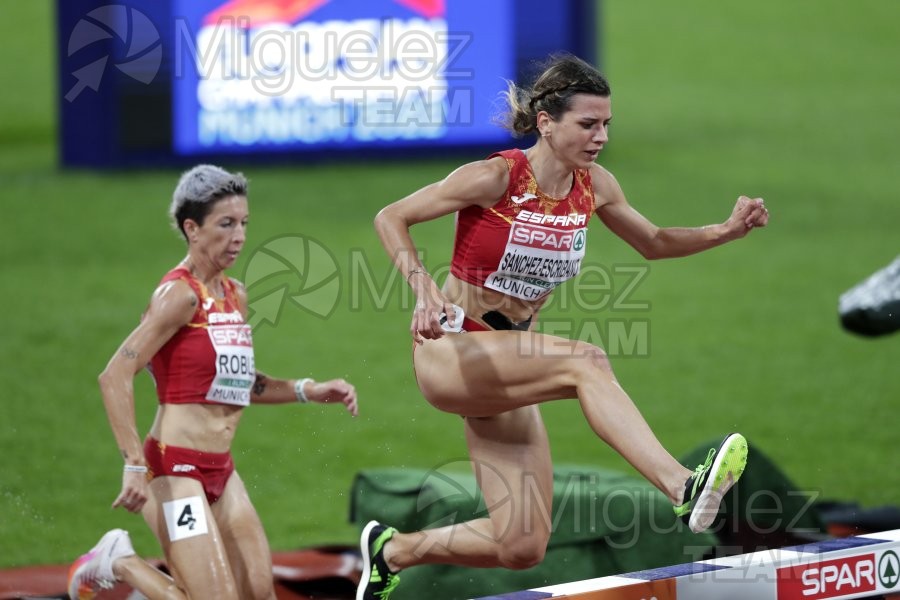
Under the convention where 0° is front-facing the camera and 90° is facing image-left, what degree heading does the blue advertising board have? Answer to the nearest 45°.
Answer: approximately 0°

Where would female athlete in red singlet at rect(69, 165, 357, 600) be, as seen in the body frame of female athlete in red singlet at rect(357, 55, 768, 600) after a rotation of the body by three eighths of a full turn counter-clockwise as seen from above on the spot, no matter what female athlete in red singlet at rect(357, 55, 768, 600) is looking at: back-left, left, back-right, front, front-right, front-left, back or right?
left

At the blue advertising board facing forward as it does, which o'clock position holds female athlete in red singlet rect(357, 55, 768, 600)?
The female athlete in red singlet is roughly at 12 o'clock from the blue advertising board.

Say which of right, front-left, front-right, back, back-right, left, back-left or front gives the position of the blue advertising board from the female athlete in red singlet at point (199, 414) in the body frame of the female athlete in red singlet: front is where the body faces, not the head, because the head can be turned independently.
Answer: back-left

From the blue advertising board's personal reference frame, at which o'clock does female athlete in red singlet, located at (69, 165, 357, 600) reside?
The female athlete in red singlet is roughly at 12 o'clock from the blue advertising board.

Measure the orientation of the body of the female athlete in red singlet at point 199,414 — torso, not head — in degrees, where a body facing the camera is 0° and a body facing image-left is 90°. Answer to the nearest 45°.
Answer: approximately 315°

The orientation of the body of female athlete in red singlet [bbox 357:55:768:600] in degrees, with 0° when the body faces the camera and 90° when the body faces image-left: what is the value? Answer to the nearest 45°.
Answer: approximately 315°
